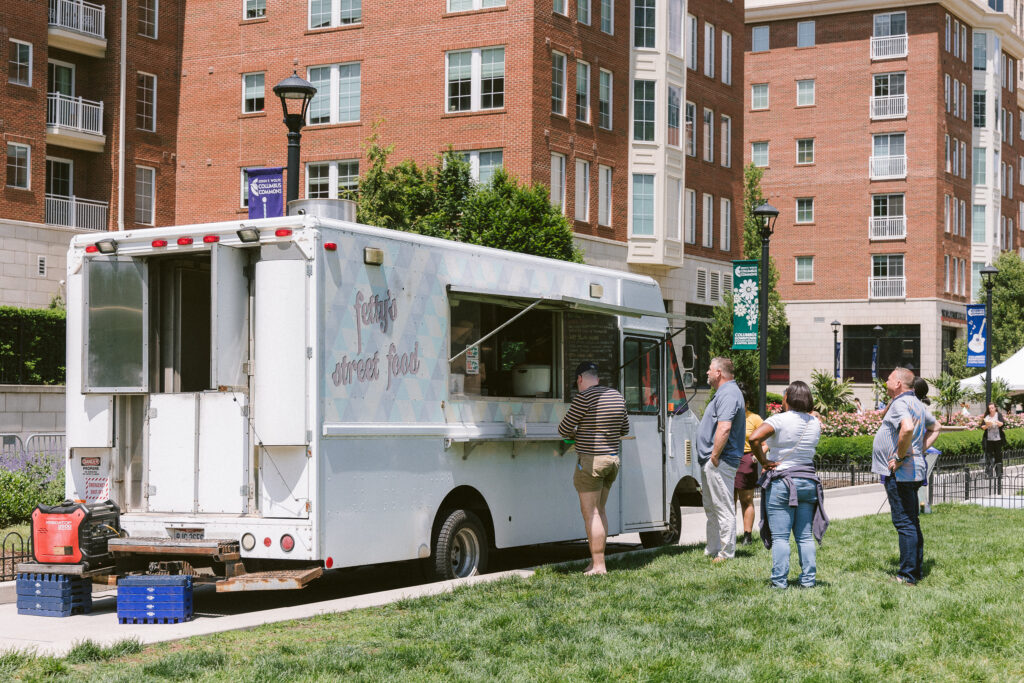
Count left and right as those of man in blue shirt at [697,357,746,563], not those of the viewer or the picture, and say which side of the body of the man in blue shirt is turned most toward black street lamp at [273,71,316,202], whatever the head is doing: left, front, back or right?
front

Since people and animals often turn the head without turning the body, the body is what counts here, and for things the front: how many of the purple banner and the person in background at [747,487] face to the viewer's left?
1

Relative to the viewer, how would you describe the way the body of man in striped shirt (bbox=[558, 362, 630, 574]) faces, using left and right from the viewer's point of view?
facing away from the viewer and to the left of the viewer

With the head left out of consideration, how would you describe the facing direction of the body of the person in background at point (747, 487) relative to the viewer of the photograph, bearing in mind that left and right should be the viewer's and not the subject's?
facing to the left of the viewer

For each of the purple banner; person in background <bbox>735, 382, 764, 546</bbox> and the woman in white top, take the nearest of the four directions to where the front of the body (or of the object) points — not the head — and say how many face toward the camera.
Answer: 1

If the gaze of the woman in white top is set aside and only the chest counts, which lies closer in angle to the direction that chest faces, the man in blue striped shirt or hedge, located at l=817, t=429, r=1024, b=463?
the hedge

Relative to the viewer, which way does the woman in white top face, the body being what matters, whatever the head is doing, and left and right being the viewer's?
facing away from the viewer and to the left of the viewer

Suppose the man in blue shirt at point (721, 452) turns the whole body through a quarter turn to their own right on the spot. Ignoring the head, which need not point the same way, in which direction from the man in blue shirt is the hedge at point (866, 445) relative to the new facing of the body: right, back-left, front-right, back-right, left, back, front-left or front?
front

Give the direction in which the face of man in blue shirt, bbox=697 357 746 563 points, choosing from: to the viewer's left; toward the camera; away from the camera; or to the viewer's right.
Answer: to the viewer's left

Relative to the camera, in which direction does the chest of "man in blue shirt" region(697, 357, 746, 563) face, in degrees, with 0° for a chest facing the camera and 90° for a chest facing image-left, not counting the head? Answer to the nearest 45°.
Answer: approximately 90°

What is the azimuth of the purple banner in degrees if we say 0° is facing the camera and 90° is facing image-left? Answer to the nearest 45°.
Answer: approximately 0°

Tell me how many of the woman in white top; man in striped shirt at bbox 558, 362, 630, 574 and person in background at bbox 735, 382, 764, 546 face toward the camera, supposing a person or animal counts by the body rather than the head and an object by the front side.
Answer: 0

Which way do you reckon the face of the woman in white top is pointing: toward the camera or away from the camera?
away from the camera

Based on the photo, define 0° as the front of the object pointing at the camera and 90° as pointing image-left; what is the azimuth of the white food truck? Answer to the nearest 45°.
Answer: approximately 225°

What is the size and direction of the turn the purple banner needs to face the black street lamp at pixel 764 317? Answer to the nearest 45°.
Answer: approximately 135° to its left

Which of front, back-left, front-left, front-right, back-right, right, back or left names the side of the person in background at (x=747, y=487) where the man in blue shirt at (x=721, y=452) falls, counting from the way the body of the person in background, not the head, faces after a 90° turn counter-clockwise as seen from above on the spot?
front

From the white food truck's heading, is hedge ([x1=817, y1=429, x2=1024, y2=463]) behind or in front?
in front
